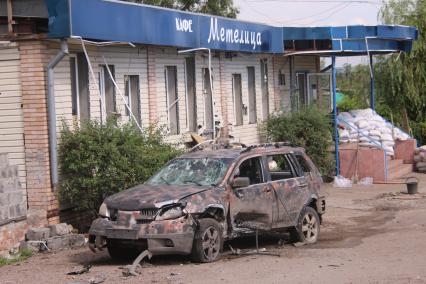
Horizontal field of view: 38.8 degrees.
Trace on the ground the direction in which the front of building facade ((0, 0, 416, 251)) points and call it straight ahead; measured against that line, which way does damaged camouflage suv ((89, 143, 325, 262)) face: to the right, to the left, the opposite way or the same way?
to the right

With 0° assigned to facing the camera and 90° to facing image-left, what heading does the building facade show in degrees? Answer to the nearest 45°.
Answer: approximately 315°

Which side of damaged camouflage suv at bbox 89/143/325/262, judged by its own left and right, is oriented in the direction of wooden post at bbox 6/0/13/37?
right

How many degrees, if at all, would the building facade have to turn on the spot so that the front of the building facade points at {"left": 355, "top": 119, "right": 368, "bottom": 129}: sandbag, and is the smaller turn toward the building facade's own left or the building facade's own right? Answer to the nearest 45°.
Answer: approximately 90° to the building facade's own left

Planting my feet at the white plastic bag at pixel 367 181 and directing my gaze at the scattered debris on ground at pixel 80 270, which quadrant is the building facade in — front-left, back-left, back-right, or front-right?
front-right

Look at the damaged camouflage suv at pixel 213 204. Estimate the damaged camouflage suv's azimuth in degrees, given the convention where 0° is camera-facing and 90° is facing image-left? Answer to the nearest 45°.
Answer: approximately 45°

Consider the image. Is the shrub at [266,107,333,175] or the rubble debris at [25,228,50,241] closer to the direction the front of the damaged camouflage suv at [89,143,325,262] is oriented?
the rubble debris

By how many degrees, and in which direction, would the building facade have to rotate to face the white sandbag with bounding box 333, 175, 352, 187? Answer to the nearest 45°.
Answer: approximately 90° to its left

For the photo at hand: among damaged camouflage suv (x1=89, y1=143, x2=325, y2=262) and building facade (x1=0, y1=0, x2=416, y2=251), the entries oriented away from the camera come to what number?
0

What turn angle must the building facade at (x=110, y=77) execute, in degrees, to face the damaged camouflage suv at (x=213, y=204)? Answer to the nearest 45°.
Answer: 0° — it already faces it

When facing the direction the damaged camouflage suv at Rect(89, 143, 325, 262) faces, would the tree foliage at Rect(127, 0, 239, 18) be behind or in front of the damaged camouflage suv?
behind

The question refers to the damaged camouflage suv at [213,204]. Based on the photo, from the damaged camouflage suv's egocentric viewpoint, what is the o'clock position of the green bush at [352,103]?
The green bush is roughly at 5 o'clock from the damaged camouflage suv.
